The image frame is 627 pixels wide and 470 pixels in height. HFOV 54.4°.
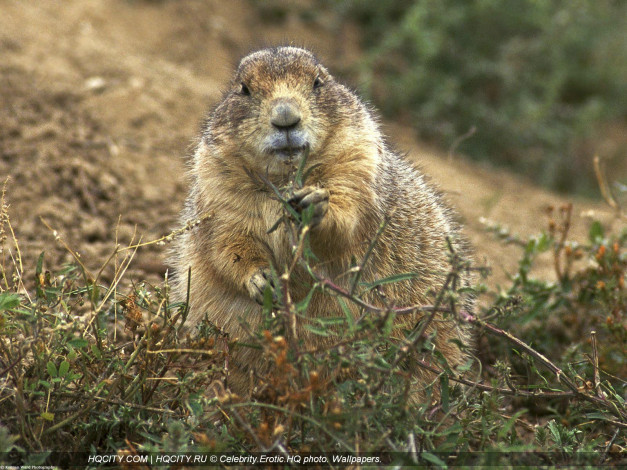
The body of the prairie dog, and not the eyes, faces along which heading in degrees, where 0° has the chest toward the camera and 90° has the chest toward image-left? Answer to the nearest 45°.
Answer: approximately 0°
